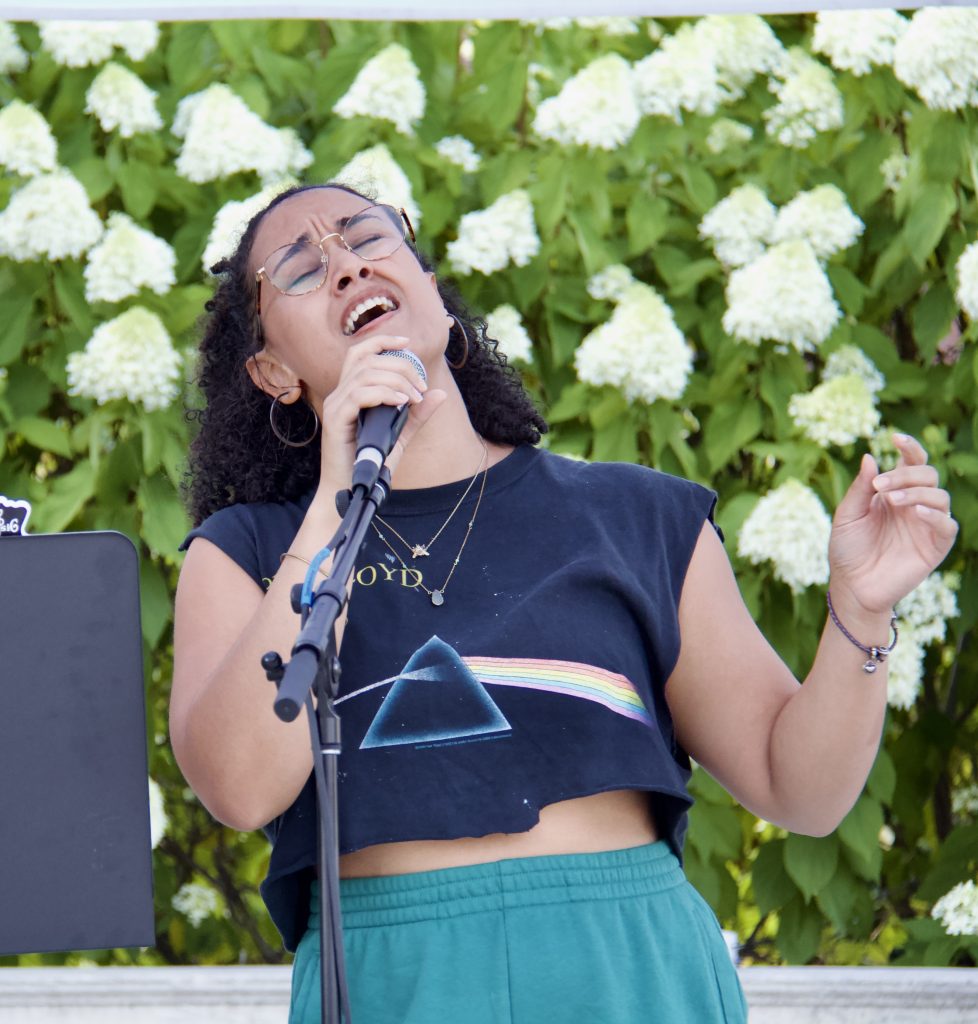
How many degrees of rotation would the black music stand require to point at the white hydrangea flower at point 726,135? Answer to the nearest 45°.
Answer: approximately 45° to its right

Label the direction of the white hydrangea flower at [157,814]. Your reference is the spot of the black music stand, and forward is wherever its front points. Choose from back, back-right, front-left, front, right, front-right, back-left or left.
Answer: front

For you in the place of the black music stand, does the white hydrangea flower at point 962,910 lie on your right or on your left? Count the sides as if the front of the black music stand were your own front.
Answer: on your right

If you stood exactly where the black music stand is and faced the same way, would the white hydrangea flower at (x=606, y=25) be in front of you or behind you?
in front

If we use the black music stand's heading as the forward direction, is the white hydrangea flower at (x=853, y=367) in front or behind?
in front

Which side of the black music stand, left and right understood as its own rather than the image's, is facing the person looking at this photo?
back

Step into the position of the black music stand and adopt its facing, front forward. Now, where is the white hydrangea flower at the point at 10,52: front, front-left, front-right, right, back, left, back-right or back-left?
front

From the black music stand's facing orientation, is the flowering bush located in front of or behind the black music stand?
in front

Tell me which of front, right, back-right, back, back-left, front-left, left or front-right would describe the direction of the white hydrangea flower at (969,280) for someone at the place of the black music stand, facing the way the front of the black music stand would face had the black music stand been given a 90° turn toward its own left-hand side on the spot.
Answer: back-right
